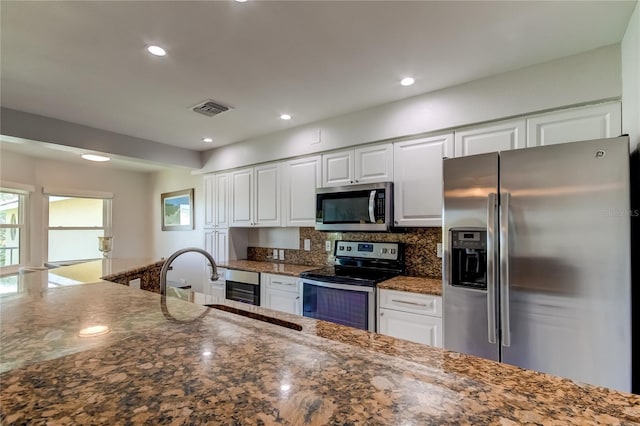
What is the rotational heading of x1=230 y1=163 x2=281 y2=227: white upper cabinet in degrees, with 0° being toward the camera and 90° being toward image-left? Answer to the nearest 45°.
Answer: approximately 45°

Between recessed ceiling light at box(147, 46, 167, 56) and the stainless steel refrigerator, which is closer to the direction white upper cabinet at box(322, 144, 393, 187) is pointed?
the recessed ceiling light

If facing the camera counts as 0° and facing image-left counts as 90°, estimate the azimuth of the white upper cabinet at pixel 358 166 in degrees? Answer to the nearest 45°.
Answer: approximately 45°
